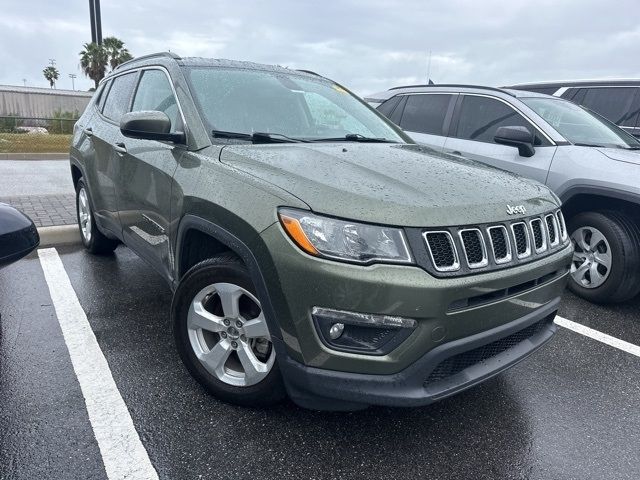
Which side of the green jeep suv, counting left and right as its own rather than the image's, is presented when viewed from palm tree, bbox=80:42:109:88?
back

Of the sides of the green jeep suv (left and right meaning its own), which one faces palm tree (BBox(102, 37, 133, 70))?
back

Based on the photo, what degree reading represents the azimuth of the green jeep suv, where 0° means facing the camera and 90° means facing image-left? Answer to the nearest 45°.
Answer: approximately 315°

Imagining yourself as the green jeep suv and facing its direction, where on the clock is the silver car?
The silver car is roughly at 9 o'clock from the green jeep suv.

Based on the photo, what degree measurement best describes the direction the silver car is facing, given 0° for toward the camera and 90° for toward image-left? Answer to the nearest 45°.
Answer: approximately 315°

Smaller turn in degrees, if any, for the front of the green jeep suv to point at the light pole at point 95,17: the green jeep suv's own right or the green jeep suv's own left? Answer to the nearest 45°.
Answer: approximately 180°

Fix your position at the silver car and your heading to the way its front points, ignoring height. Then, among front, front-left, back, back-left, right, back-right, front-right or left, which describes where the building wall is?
back

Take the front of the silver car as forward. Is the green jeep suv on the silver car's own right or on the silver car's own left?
on the silver car's own right

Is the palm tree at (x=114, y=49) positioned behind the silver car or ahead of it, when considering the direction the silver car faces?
behind
